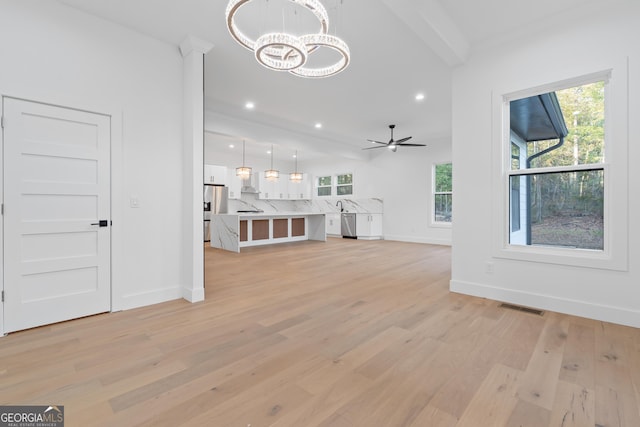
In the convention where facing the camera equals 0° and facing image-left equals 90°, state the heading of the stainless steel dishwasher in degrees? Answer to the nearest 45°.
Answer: approximately 45°

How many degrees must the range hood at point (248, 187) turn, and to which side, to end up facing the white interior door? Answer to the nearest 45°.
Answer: approximately 45° to its right

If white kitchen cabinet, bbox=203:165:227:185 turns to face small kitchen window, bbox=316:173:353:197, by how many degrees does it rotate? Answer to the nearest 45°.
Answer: approximately 45° to its left

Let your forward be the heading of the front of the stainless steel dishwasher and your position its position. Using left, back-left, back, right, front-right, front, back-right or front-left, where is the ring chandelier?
front-left

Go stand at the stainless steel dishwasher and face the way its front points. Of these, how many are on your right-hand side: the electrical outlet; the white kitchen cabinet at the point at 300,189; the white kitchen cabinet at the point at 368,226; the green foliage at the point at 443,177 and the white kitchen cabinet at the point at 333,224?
2

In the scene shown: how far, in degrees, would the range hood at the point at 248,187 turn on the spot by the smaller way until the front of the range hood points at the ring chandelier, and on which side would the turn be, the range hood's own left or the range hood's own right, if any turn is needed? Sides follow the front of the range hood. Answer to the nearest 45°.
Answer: approximately 45° to the range hood's own right

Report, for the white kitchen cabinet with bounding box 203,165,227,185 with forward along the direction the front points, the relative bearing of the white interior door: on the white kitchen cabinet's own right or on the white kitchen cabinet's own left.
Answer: on the white kitchen cabinet's own right

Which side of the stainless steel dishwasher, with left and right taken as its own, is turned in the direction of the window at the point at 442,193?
left
